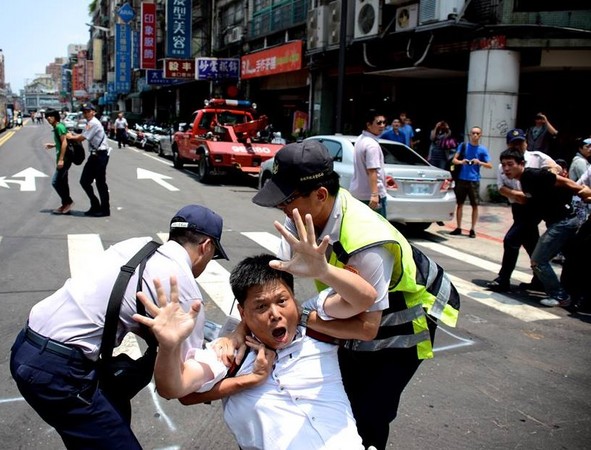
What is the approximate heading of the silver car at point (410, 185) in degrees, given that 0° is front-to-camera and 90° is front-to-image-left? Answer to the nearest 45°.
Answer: approximately 135°

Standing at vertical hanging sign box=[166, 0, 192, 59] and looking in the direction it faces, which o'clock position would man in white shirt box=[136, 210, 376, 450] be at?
The man in white shirt is roughly at 12 o'clock from the vertical hanging sign.

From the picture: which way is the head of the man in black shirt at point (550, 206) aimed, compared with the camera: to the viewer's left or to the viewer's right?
to the viewer's left

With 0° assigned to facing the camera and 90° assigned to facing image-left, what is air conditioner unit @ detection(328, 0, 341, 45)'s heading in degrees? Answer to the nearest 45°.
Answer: approximately 45°

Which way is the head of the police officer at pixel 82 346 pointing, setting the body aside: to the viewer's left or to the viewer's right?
to the viewer's right

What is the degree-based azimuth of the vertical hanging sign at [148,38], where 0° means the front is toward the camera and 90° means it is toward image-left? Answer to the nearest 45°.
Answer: approximately 0°

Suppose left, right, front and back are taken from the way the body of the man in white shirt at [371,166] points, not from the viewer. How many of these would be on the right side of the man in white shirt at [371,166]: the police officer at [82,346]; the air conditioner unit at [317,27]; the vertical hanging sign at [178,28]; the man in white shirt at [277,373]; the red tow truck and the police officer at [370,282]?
3

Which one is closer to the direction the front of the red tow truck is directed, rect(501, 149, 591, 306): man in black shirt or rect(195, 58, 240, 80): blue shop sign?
the blue shop sign

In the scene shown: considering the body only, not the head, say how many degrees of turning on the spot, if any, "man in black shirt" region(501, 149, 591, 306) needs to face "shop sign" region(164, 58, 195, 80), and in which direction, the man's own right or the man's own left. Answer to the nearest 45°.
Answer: approximately 45° to the man's own right

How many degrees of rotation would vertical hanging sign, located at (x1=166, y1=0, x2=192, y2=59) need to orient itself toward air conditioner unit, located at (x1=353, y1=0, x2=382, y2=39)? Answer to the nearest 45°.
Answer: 0° — it already faces it
